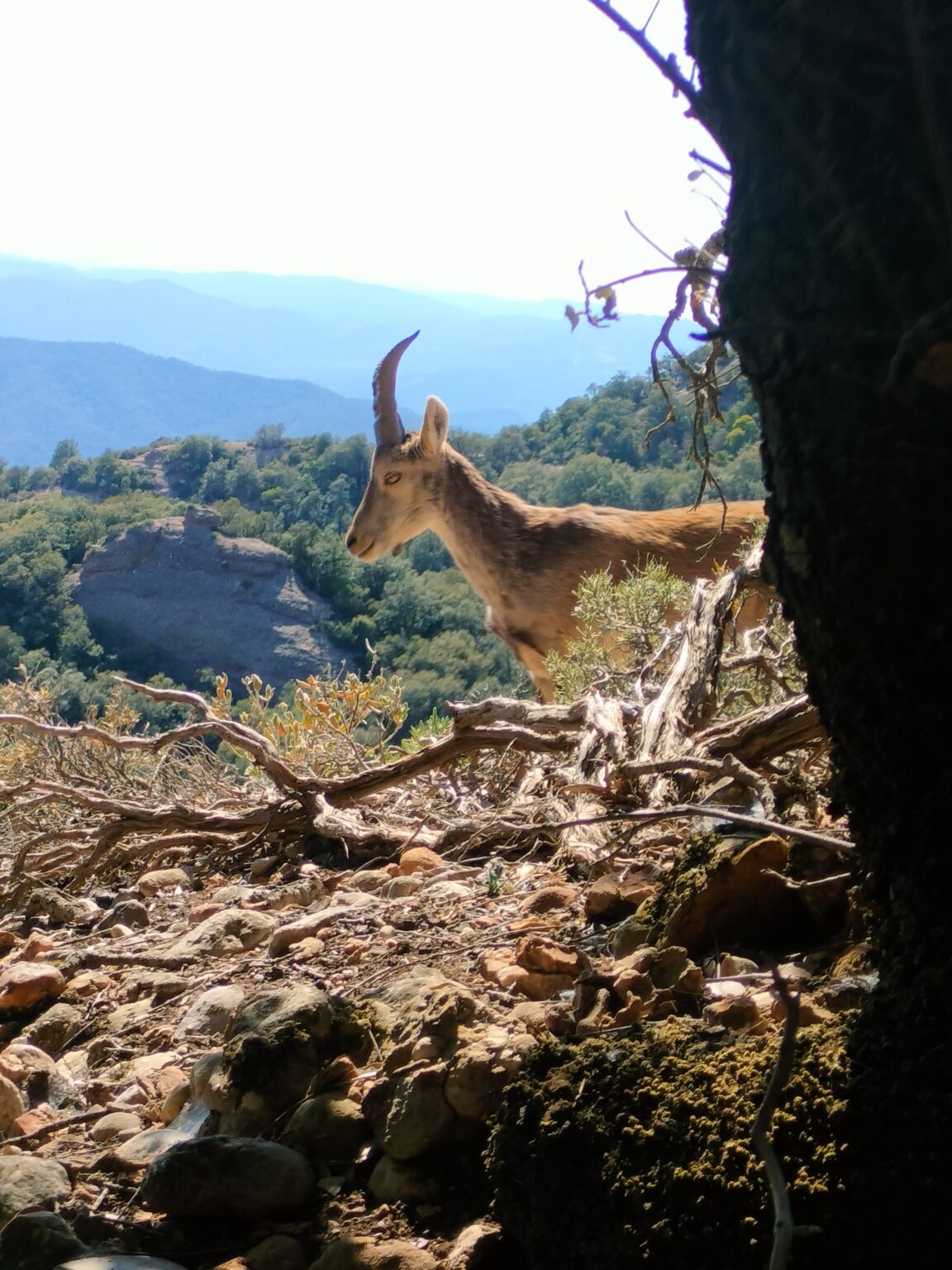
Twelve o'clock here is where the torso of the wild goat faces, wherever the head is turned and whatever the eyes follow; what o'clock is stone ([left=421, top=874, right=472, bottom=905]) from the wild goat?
The stone is roughly at 9 o'clock from the wild goat.

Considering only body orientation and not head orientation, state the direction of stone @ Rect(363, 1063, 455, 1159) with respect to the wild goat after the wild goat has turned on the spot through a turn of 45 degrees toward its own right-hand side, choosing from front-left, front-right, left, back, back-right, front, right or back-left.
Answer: back-left

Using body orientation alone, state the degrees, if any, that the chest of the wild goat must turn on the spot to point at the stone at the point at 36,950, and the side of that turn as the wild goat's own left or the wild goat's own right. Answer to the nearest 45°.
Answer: approximately 90° to the wild goat's own left

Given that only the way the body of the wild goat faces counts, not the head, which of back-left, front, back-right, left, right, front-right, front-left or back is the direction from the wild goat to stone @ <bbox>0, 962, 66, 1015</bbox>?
left

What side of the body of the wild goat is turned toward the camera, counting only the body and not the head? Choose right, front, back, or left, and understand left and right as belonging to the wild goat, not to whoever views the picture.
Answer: left

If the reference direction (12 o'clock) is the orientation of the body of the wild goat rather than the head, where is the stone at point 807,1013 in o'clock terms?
The stone is roughly at 9 o'clock from the wild goat.

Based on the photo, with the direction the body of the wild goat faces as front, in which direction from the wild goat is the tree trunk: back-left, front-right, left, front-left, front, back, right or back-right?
left

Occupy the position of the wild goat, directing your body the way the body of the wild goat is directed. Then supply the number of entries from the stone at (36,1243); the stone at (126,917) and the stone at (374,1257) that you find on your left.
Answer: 3

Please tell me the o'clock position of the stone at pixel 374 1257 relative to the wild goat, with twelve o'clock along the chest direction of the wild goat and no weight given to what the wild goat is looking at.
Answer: The stone is roughly at 9 o'clock from the wild goat.

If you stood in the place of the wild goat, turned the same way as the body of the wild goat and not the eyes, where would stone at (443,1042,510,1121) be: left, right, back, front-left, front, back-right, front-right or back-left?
left

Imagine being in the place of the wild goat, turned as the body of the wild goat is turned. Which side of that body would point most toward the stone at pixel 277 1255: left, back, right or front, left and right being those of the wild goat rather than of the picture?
left

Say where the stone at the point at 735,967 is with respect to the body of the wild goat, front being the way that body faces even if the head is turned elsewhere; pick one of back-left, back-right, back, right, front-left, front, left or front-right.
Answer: left

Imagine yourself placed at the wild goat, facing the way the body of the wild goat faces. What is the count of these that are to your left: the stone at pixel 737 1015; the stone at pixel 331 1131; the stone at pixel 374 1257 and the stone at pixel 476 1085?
4

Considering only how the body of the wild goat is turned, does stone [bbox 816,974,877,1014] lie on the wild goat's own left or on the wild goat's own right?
on the wild goat's own left

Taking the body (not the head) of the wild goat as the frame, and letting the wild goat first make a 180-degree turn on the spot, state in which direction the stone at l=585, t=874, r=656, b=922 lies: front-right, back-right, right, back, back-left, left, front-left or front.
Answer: right
